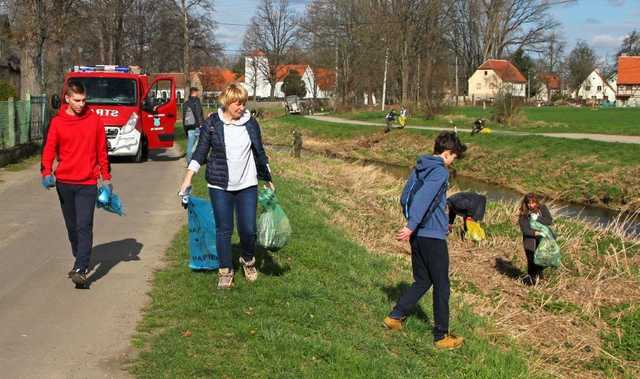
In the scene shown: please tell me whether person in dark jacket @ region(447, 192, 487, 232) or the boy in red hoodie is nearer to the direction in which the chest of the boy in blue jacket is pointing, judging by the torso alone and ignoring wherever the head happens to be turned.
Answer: the person in dark jacket

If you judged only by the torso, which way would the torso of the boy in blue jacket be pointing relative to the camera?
to the viewer's right

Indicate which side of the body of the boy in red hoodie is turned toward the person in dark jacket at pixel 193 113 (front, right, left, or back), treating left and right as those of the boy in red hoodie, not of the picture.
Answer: back

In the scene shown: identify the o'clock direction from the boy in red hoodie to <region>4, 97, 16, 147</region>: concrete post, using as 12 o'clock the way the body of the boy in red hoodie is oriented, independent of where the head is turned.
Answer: The concrete post is roughly at 6 o'clock from the boy in red hoodie.

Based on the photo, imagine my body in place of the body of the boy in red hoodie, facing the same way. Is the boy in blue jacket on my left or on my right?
on my left

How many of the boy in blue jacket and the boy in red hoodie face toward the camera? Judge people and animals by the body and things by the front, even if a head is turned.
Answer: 1

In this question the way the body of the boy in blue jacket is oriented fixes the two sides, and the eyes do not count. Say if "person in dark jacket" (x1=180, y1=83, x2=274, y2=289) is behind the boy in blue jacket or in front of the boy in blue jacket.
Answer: behind

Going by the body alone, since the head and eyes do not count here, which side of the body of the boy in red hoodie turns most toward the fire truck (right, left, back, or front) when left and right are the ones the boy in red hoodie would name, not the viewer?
back

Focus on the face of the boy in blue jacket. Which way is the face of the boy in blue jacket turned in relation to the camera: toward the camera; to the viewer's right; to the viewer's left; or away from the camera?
to the viewer's right

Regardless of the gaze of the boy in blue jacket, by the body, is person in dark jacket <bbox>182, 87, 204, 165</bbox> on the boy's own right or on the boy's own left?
on the boy's own left
